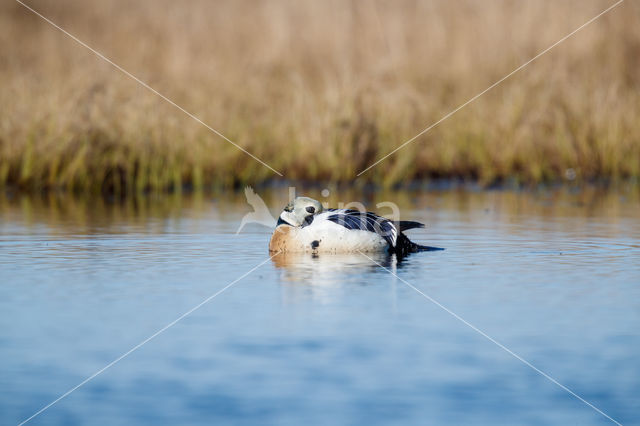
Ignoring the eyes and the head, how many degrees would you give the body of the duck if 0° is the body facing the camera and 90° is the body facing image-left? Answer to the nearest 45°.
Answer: approximately 90°
